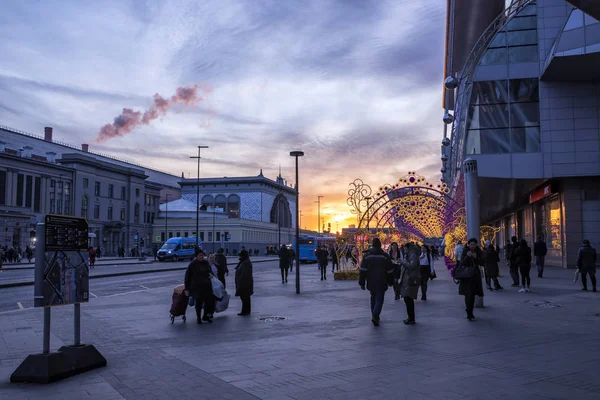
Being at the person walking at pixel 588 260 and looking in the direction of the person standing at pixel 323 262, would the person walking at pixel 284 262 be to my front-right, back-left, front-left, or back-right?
front-left

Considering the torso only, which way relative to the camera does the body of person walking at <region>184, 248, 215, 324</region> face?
toward the camera

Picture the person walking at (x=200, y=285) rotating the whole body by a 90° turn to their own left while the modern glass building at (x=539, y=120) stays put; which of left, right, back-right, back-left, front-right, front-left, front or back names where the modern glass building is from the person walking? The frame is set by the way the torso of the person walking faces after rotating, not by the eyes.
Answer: front-left

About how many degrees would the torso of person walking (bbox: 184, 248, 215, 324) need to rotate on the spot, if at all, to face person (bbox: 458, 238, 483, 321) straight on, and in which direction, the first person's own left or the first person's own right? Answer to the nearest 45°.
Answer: approximately 90° to the first person's own left

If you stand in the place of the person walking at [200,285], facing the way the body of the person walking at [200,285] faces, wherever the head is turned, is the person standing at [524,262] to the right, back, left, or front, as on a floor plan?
left

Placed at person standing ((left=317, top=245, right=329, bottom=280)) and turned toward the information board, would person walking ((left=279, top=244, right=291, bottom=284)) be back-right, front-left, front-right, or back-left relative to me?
front-right

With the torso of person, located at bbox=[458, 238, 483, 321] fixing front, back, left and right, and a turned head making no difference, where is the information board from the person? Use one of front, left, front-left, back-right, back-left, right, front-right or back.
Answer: front-right

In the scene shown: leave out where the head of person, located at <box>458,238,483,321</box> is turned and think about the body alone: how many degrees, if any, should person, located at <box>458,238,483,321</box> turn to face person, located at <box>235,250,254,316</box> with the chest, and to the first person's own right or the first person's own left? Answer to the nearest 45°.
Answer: approximately 90° to the first person's own right

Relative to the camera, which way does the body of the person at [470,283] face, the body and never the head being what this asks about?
toward the camera
